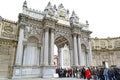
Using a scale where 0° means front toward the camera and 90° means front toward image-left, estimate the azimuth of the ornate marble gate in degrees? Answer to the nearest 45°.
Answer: approximately 315°
